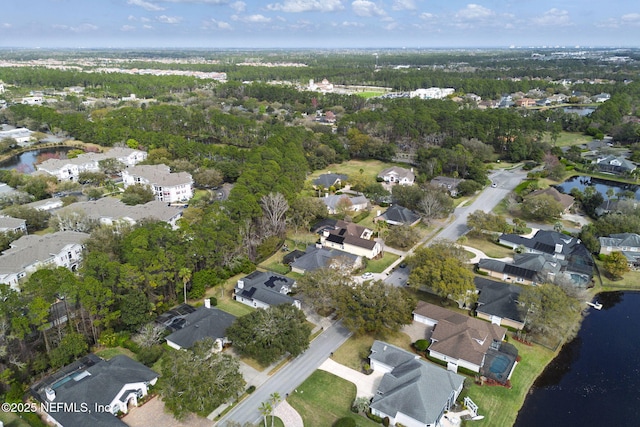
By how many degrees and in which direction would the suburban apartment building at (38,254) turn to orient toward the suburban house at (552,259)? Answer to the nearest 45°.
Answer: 0° — it already faces it

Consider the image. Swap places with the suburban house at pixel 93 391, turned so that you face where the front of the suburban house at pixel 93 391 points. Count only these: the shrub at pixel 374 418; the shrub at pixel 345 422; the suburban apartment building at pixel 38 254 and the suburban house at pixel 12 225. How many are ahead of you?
2

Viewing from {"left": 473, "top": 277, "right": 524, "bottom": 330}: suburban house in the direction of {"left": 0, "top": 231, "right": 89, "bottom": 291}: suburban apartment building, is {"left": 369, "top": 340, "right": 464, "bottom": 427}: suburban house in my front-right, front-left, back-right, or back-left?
front-left

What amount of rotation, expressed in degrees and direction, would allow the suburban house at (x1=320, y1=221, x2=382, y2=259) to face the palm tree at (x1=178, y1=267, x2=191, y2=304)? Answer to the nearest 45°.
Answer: approximately 90° to its right

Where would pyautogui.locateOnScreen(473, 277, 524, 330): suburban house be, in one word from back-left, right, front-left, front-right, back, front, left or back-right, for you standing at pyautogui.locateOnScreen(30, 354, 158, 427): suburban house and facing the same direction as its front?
front-left

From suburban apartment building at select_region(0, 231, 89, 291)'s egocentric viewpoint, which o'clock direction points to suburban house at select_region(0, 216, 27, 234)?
suburban house at select_region(0, 216, 27, 234) is roughly at 7 o'clock from suburban apartment building at select_region(0, 231, 89, 291).

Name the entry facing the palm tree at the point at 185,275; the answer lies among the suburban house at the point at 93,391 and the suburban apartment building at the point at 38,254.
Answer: the suburban apartment building at the point at 38,254

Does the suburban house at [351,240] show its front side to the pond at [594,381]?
yes

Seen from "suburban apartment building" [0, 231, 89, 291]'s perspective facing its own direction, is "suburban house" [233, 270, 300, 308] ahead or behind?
ahead

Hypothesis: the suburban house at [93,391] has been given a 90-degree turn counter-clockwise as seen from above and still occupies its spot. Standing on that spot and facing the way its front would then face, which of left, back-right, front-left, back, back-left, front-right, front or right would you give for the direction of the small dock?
front-right

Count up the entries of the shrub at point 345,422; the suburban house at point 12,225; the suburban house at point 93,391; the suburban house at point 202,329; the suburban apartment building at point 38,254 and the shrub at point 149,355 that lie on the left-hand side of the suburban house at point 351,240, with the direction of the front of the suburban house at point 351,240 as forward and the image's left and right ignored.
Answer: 0

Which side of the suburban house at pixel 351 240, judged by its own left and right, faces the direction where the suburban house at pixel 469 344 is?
front

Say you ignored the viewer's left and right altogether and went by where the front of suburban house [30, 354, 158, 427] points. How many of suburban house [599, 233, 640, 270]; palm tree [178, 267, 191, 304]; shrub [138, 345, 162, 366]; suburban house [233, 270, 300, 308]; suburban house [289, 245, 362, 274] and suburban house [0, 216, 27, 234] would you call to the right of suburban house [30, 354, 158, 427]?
0

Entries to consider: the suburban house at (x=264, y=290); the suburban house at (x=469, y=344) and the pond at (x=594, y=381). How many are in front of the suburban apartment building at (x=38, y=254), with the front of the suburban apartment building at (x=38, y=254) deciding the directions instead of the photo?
3

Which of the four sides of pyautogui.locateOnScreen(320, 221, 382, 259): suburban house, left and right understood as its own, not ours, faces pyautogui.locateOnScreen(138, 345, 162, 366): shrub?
right

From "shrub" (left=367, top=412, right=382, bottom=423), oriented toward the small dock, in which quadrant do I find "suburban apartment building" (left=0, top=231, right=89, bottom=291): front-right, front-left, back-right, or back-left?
back-left

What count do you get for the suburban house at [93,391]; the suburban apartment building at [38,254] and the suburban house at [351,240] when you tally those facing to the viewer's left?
0

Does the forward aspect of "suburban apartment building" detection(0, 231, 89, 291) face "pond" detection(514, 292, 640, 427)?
yes

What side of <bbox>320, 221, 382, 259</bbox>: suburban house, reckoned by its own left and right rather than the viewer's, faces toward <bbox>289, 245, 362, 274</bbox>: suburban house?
right

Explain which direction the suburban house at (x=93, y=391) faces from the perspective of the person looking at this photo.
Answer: facing the viewer and to the right of the viewer

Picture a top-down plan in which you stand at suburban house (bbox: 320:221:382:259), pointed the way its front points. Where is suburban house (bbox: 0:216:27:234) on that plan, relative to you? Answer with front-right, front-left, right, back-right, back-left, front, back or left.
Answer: back-right

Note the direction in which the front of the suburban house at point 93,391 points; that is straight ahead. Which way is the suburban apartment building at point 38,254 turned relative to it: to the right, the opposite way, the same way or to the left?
the same way

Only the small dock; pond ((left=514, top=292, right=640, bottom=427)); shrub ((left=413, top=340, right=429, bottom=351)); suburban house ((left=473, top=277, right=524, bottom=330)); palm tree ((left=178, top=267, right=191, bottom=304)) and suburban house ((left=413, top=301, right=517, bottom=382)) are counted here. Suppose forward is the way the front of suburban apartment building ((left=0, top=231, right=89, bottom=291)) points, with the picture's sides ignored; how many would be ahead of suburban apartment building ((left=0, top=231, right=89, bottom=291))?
6
